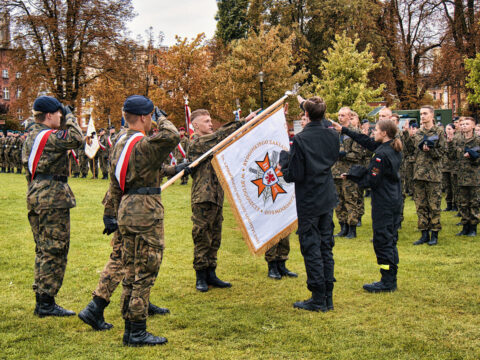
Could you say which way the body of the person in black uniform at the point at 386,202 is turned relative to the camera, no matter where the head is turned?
to the viewer's left

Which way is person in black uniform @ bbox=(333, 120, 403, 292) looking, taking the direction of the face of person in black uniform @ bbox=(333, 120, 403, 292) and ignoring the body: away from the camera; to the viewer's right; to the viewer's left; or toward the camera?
to the viewer's left

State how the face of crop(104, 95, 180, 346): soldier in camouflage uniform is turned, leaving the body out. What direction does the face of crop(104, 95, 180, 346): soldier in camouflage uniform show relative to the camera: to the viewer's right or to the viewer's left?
to the viewer's right

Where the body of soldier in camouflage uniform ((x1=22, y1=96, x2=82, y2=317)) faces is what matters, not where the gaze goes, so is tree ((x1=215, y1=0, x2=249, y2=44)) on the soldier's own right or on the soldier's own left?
on the soldier's own left

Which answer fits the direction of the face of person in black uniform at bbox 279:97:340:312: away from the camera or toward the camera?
away from the camera

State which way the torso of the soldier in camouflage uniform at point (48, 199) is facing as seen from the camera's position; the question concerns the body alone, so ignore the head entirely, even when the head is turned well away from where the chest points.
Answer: to the viewer's right

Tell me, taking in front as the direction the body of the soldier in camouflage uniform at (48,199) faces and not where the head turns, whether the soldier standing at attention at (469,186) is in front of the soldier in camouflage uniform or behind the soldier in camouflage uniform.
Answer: in front

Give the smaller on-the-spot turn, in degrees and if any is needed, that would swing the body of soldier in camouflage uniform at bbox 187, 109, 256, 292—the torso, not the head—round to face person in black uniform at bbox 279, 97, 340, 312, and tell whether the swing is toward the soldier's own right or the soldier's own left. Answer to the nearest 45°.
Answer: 0° — they already face them

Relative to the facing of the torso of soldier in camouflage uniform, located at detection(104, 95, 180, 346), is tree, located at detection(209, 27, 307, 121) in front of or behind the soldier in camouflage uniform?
in front

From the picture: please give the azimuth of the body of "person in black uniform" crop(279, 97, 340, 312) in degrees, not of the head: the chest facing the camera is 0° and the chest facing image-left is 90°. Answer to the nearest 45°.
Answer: approximately 135°

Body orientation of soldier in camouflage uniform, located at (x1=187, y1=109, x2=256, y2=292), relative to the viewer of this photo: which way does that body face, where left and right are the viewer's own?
facing the viewer and to the right of the viewer

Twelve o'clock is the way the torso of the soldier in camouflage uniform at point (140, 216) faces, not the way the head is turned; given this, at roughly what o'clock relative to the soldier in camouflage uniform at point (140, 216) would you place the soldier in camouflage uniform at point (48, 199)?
the soldier in camouflage uniform at point (48, 199) is roughly at 9 o'clock from the soldier in camouflage uniform at point (140, 216).

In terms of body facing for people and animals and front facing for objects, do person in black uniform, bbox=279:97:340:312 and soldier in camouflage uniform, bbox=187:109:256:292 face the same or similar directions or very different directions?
very different directions

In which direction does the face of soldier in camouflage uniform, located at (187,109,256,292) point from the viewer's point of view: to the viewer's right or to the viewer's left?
to the viewer's right

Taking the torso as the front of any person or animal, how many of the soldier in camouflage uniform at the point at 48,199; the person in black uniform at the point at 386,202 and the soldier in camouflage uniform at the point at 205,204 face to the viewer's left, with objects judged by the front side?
1

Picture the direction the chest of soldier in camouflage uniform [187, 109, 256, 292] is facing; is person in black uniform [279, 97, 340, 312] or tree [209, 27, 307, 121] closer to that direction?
the person in black uniform
